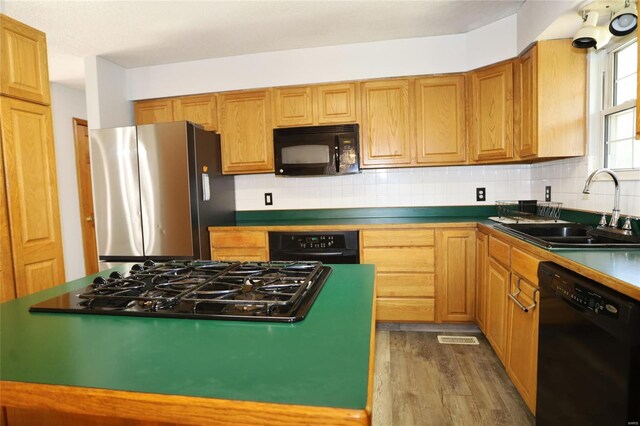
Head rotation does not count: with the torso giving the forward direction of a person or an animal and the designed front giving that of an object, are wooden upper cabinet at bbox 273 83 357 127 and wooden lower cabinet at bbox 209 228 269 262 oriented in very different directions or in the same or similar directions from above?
same or similar directions

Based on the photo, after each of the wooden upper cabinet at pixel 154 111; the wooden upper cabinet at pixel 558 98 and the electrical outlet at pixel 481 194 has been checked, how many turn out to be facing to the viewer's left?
1

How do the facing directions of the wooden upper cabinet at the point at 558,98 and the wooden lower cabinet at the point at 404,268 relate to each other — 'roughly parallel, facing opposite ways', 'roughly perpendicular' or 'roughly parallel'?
roughly perpendicular

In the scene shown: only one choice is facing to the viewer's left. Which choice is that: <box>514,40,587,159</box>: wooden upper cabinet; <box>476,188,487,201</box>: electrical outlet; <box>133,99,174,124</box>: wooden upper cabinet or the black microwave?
<box>514,40,587,159</box>: wooden upper cabinet

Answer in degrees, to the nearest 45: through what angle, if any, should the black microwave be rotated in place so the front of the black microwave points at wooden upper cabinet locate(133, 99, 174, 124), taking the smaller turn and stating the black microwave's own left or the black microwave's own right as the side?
approximately 90° to the black microwave's own right

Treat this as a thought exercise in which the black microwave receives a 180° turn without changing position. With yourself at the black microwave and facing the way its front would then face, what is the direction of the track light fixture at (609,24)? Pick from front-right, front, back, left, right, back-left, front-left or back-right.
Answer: back-right

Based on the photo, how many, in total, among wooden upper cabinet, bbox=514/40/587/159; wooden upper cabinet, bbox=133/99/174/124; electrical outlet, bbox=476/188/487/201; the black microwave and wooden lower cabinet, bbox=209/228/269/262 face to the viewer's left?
1

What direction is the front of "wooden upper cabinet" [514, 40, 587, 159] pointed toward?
to the viewer's left

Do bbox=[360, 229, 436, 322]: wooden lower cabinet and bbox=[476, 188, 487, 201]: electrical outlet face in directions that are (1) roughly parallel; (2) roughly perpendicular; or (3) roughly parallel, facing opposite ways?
roughly parallel

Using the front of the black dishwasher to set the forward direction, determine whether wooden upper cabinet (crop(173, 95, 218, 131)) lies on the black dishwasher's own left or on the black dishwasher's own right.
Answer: on the black dishwasher's own right

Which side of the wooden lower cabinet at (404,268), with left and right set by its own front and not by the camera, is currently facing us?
front

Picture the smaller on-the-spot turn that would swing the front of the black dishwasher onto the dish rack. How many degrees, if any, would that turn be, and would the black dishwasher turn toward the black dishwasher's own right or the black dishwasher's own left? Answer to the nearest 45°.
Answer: approximately 135° to the black dishwasher's own right

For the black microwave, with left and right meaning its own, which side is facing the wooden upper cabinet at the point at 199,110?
right

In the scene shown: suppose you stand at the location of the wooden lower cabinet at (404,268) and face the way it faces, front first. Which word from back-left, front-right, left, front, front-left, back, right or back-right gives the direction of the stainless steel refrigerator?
right

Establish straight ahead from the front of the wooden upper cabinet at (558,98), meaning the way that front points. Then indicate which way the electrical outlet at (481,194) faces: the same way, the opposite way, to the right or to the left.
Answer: to the left

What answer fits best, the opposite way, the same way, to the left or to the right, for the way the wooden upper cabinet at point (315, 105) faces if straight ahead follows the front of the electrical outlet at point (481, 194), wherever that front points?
the same way

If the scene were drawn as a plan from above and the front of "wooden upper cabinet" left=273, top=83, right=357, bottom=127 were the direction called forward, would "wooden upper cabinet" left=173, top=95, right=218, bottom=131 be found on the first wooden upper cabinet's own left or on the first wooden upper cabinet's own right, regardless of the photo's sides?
on the first wooden upper cabinet's own right

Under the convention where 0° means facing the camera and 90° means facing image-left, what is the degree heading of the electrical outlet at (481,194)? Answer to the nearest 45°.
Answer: approximately 0°

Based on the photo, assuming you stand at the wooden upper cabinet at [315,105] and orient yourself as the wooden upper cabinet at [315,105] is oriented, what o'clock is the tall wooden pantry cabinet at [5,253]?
the tall wooden pantry cabinet at [5,253] is roughly at 2 o'clock from the wooden upper cabinet at [315,105].
